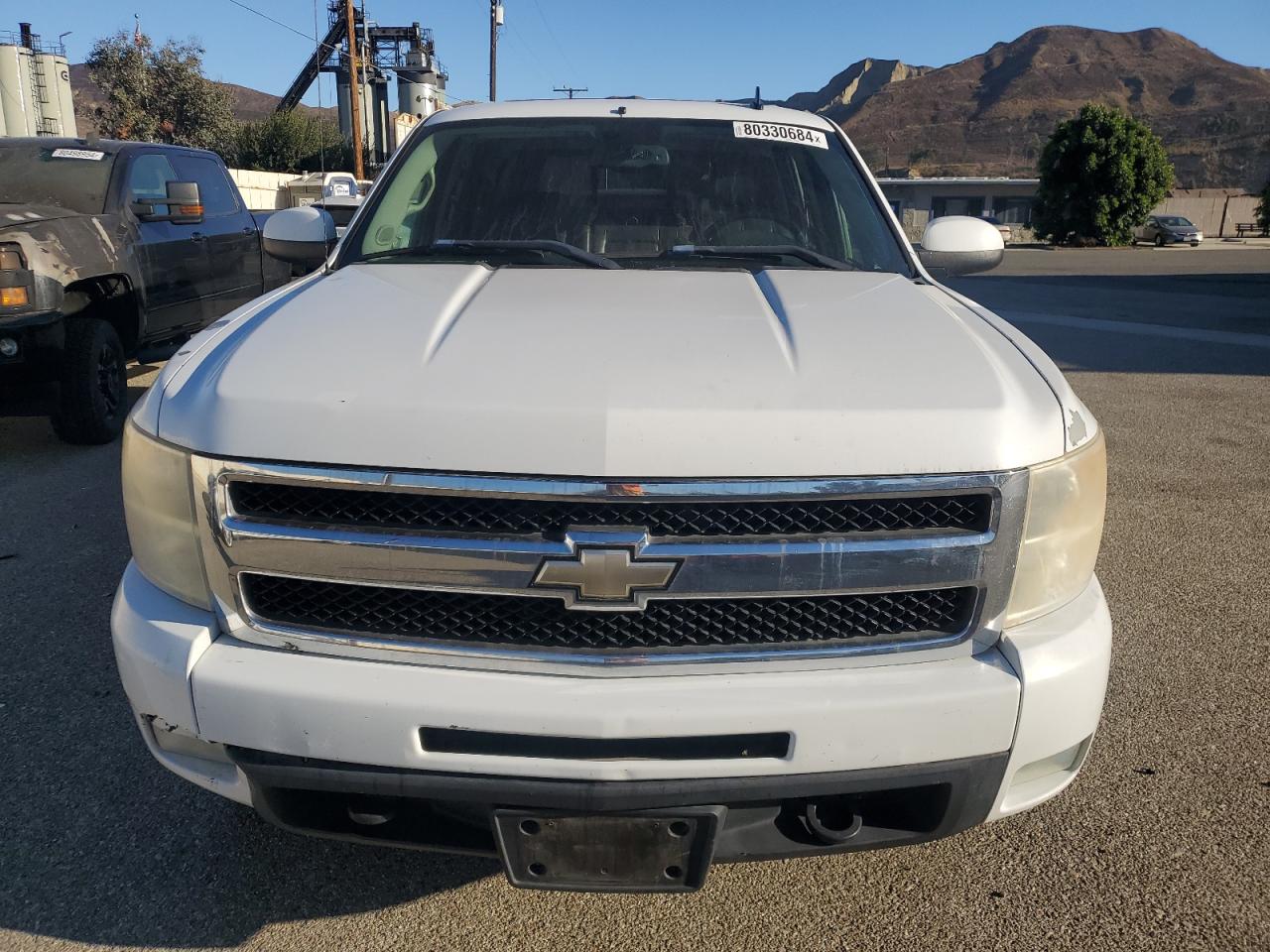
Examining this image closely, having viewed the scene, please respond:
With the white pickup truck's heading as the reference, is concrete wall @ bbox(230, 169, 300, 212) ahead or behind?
behind

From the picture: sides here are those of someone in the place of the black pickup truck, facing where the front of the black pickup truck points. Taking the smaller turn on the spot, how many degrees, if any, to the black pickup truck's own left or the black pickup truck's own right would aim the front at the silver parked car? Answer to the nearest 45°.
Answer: approximately 180°

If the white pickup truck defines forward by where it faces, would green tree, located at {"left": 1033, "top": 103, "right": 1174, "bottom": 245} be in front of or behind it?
behind

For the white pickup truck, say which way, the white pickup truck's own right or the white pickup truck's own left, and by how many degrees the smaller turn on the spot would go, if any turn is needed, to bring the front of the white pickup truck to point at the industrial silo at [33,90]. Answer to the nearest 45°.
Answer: approximately 135° to the white pickup truck's own right

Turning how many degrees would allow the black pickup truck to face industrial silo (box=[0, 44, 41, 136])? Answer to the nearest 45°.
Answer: approximately 135° to its right

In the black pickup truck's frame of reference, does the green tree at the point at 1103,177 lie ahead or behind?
behind

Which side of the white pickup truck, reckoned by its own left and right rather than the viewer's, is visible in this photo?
front

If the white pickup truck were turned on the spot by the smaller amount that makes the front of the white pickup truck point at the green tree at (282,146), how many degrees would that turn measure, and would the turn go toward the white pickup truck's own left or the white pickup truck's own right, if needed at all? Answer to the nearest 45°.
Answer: approximately 180°

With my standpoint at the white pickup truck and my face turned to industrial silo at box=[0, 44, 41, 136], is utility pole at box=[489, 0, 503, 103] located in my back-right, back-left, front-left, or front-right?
front-right

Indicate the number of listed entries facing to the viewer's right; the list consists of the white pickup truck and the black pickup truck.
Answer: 0

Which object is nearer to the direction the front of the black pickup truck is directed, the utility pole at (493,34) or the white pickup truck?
the white pickup truck

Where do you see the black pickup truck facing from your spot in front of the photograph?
facing the viewer and to the left of the viewer
